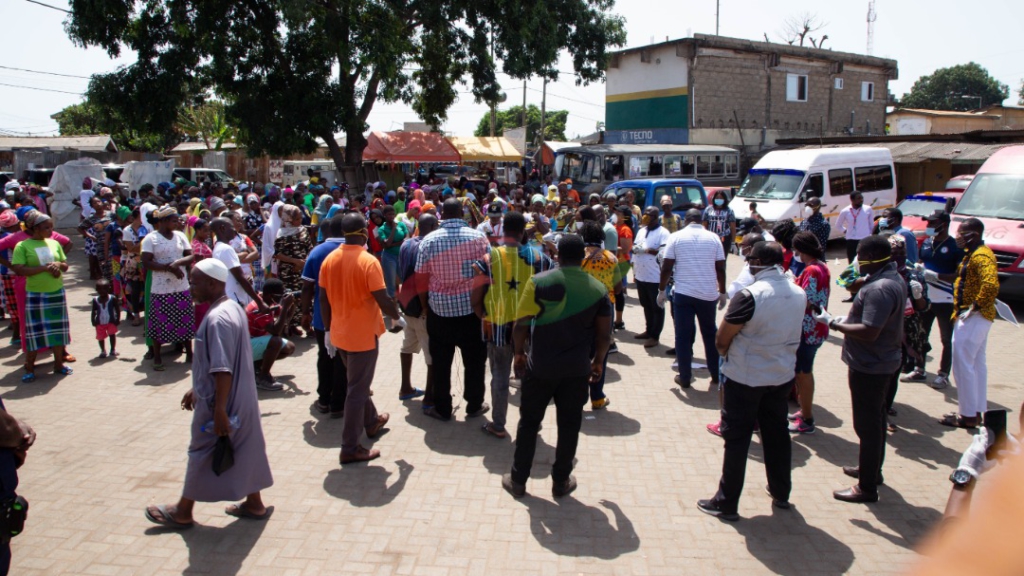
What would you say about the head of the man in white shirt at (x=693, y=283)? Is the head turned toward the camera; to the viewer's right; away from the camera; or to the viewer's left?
away from the camera

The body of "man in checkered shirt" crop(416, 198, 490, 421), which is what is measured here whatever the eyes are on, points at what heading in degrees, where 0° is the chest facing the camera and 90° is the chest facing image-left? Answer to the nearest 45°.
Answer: approximately 180°

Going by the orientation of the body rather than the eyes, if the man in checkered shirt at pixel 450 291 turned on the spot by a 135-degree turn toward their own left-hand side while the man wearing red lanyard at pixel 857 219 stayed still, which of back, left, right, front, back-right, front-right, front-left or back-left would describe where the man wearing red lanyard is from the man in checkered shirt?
back

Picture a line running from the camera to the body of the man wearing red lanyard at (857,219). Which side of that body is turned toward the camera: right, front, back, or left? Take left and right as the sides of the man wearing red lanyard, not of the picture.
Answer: front

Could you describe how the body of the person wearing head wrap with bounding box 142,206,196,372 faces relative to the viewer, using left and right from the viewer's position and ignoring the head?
facing the viewer and to the right of the viewer

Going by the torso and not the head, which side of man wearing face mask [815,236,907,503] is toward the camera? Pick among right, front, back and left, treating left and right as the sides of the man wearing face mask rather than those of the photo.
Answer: left

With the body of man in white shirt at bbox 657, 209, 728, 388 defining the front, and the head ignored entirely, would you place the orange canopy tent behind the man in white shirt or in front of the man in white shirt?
in front

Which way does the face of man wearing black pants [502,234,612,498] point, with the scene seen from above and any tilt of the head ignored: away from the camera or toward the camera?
away from the camera

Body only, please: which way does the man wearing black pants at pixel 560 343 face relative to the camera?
away from the camera

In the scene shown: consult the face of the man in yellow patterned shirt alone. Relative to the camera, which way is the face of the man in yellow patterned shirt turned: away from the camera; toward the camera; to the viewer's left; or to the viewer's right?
to the viewer's left

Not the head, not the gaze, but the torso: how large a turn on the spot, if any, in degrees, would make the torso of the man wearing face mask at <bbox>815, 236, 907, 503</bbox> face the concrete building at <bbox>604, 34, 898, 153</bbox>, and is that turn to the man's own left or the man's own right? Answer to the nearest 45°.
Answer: approximately 90° to the man's own right
